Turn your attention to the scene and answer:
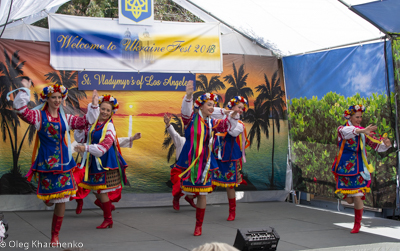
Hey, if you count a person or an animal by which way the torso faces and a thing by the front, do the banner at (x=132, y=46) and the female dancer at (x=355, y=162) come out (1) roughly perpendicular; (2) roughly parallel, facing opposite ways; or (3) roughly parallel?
roughly parallel

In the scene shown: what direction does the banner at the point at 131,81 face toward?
toward the camera

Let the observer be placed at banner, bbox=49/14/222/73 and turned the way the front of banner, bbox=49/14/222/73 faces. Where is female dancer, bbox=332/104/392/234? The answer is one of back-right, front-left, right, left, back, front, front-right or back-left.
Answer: front-left

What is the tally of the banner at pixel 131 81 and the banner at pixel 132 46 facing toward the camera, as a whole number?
2

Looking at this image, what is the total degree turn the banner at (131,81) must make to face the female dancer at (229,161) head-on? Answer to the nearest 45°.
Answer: approximately 45° to its left

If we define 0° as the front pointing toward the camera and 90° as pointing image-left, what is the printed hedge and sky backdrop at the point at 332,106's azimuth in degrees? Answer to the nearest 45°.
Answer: approximately 45°

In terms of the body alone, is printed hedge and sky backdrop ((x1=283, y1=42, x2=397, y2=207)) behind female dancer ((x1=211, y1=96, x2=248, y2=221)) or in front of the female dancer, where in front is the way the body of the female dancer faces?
behind

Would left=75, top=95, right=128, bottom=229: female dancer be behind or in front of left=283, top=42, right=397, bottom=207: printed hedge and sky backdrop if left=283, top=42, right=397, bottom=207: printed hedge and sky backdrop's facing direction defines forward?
in front

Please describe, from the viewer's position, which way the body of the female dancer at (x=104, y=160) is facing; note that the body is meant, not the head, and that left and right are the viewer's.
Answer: facing the viewer and to the left of the viewer

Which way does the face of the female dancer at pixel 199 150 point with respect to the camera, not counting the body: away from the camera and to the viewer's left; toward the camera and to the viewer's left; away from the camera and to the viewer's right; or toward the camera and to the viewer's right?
toward the camera and to the viewer's right

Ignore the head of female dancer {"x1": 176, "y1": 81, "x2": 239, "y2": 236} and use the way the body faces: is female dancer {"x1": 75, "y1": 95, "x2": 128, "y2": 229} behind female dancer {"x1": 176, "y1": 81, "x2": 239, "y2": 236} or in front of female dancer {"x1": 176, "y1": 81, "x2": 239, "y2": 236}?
behind

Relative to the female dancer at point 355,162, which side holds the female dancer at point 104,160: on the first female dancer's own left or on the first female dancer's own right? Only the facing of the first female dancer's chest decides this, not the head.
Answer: on the first female dancer's own right

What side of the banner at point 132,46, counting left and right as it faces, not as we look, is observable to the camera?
front

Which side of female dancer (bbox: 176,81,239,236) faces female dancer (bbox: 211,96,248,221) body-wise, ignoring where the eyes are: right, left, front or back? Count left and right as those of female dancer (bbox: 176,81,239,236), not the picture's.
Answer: left

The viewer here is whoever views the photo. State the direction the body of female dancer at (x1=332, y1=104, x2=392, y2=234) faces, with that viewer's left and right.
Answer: facing the viewer and to the right of the viewer

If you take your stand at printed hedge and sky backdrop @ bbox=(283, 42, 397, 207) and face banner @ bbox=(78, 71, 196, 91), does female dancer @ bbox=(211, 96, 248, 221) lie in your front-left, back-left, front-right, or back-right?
front-left
